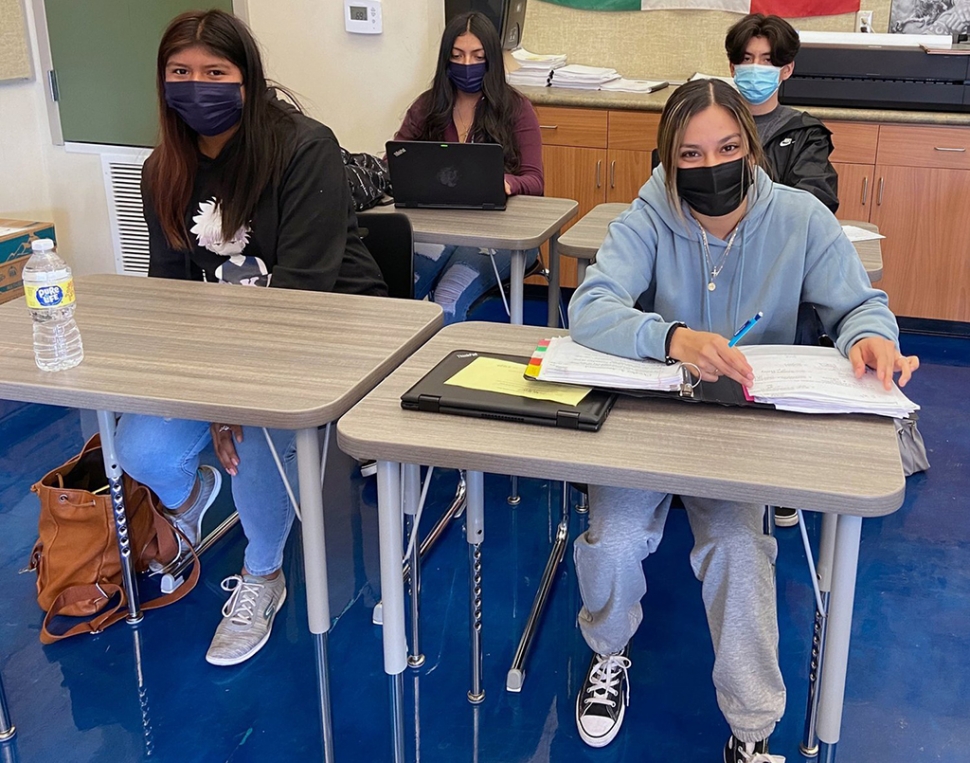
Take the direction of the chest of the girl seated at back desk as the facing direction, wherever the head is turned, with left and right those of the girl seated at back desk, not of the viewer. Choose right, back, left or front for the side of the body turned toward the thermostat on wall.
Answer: back

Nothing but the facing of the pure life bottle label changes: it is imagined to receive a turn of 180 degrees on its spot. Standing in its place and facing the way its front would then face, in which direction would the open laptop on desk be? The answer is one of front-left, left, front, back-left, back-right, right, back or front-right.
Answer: front-right

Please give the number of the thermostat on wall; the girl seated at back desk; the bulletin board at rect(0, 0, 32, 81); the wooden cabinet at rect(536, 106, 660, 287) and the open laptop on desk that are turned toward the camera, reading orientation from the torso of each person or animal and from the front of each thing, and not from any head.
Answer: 4

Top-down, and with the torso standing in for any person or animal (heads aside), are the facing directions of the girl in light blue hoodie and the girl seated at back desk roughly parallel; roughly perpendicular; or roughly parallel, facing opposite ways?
roughly parallel

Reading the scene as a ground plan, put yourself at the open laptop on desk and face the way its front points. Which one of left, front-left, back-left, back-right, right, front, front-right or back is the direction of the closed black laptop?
back

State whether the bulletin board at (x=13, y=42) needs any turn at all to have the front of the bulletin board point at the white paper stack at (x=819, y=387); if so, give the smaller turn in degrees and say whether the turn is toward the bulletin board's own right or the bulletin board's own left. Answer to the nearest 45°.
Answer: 0° — it already faces it

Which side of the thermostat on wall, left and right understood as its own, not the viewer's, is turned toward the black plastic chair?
front

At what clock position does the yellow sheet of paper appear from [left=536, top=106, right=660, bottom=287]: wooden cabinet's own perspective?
The yellow sheet of paper is roughly at 12 o'clock from the wooden cabinet.

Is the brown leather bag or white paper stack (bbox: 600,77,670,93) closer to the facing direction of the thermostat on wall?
the brown leather bag

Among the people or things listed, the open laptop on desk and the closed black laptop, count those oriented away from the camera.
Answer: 2

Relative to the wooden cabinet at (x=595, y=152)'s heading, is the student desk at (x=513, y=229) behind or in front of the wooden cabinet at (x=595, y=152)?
in front

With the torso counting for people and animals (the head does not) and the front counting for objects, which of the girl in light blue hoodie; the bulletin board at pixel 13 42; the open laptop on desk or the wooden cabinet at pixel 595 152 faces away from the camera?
the open laptop on desk

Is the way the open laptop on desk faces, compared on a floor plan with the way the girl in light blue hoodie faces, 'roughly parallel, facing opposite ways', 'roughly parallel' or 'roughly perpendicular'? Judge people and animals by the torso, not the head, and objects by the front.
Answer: roughly parallel, facing opposite ways

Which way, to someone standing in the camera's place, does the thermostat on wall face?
facing the viewer

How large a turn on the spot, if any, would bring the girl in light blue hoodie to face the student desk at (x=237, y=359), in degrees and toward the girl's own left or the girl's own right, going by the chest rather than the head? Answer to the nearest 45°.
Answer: approximately 90° to the girl's own right

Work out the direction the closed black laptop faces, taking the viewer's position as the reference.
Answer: facing away from the viewer

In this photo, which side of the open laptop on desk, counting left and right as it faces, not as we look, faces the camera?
back

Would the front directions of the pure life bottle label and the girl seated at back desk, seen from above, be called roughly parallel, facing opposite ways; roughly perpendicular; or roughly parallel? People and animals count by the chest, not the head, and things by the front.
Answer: roughly parallel
